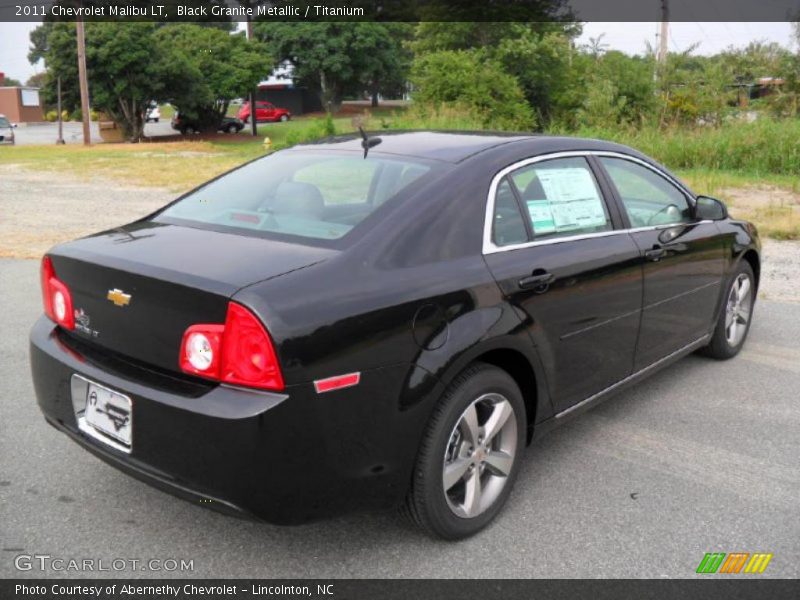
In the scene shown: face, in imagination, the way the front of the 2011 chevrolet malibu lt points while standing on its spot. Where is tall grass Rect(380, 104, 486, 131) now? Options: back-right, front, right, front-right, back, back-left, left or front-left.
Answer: front-left

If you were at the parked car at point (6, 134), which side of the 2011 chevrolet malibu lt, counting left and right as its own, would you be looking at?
left

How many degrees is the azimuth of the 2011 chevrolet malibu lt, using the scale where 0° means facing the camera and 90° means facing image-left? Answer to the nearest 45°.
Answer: approximately 225°

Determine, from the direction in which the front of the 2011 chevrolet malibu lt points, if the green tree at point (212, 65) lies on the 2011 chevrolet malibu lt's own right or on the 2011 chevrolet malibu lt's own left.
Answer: on the 2011 chevrolet malibu lt's own left

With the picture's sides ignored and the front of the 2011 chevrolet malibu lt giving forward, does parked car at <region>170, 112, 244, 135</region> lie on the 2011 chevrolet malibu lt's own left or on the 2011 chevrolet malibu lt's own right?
on the 2011 chevrolet malibu lt's own left

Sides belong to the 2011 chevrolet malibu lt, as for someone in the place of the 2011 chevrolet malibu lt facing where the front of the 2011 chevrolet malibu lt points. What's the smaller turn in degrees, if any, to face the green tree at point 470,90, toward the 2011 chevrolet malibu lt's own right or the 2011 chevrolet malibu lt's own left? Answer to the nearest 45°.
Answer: approximately 45° to the 2011 chevrolet malibu lt's own left

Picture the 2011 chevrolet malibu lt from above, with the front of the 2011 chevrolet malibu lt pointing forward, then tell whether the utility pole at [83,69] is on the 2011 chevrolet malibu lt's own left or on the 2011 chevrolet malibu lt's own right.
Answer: on the 2011 chevrolet malibu lt's own left

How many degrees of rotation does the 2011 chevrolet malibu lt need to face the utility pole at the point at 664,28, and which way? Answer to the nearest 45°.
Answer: approximately 45° to its left
